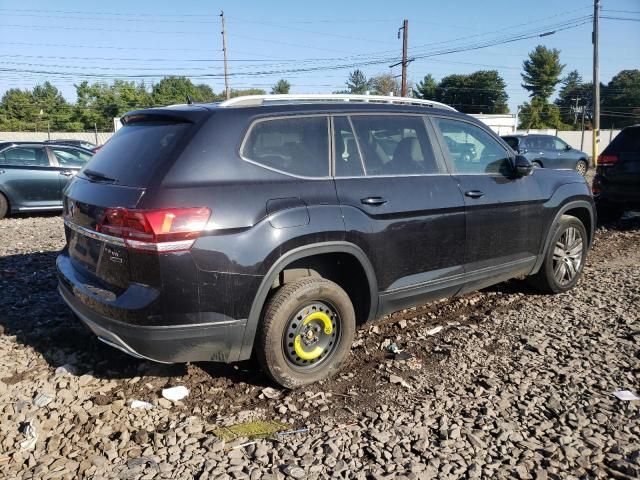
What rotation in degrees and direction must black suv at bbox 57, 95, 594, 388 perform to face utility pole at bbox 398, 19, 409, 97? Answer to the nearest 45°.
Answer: approximately 45° to its left

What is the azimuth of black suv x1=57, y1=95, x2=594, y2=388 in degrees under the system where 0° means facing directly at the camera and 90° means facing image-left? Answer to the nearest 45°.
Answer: approximately 225°
